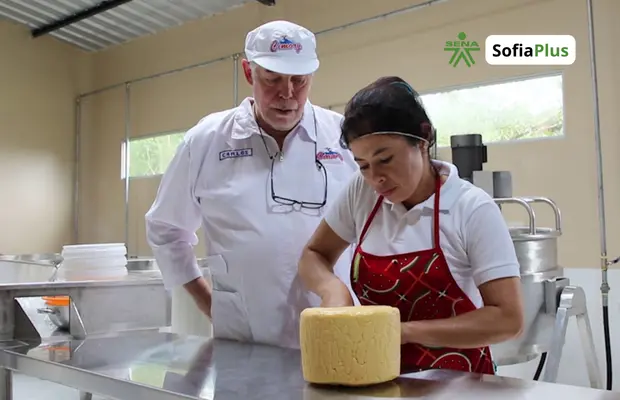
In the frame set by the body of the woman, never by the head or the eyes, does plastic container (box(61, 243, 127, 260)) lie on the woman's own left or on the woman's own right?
on the woman's own right

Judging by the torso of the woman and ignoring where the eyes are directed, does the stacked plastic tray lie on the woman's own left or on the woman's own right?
on the woman's own right

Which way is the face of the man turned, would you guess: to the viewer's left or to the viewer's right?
to the viewer's right

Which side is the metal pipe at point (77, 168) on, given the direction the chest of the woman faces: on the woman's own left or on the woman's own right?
on the woman's own right

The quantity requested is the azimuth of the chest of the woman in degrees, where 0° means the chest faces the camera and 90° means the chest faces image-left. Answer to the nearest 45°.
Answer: approximately 45°

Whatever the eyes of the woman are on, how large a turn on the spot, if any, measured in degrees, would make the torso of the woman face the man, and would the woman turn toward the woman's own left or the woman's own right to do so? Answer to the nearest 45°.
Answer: approximately 90° to the woman's own right

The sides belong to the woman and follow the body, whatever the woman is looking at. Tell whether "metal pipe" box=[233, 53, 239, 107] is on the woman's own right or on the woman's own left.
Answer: on the woman's own right
